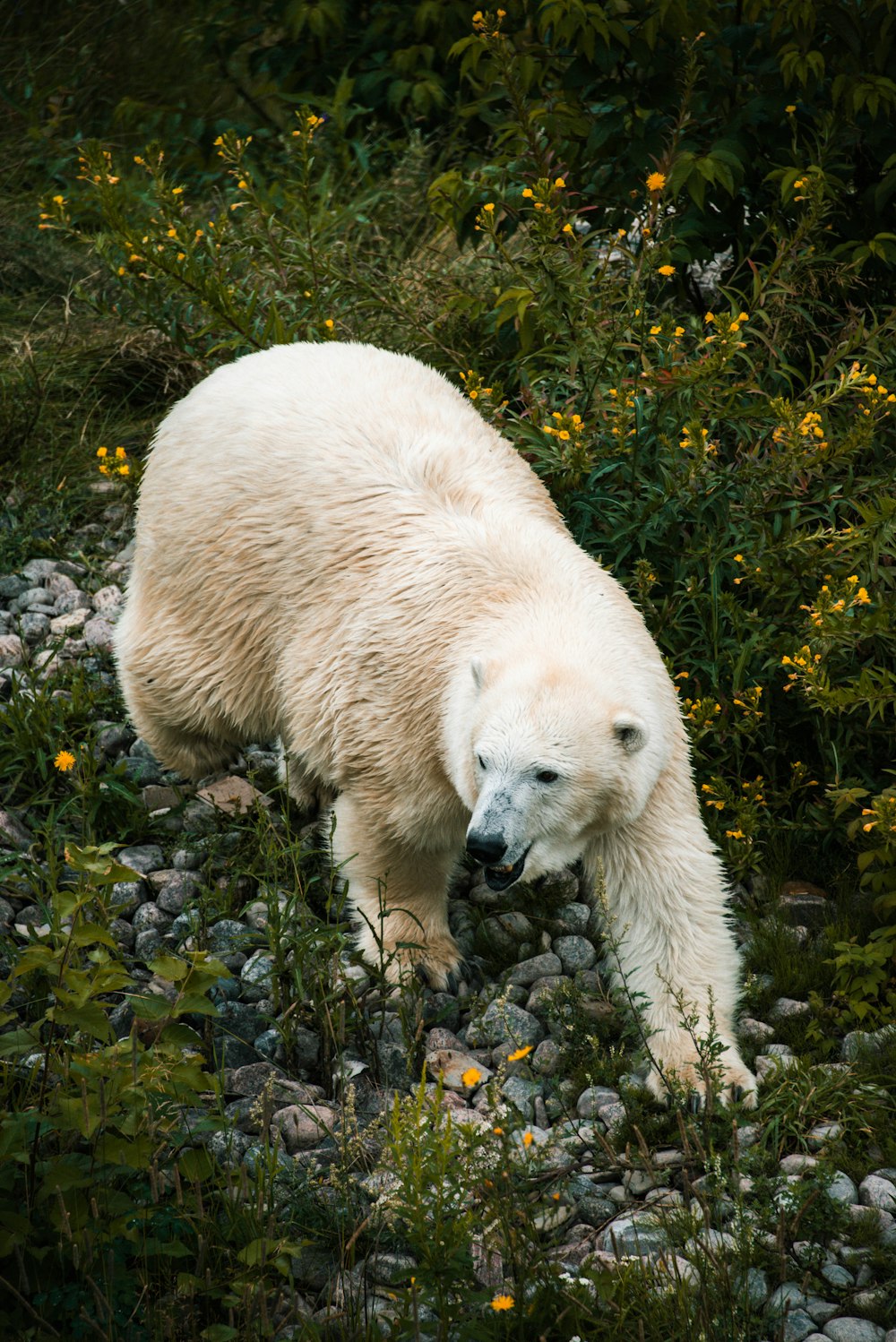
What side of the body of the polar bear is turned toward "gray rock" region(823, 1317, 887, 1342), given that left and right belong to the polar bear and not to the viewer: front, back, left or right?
front

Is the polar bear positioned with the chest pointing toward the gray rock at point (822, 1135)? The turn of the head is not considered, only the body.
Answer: yes

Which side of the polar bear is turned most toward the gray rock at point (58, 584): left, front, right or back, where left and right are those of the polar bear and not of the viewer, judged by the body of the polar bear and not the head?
back

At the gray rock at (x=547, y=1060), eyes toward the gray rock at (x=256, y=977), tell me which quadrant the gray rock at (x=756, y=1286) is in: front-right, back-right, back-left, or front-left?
back-left

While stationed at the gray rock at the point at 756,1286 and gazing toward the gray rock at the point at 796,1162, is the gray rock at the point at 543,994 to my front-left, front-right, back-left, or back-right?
front-left

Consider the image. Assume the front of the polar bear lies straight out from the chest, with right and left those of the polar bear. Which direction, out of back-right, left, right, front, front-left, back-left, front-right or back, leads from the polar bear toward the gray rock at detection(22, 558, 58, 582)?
back

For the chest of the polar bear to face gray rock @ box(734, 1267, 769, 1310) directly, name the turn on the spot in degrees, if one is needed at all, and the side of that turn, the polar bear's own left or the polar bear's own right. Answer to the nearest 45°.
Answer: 0° — it already faces it

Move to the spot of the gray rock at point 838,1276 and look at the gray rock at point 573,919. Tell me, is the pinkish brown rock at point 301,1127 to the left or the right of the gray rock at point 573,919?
left

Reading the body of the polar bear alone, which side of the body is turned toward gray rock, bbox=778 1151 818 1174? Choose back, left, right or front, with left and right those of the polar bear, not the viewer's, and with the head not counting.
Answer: front

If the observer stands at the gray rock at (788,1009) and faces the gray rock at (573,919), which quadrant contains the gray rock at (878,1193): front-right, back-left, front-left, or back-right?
back-left

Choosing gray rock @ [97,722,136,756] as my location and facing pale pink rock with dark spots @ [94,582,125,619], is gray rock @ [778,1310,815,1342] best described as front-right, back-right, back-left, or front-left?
back-right

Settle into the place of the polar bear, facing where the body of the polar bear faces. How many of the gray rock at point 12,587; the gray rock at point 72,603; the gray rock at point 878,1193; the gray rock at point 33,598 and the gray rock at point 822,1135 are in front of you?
2

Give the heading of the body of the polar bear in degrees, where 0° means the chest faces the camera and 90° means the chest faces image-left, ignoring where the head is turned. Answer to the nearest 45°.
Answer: approximately 315°
